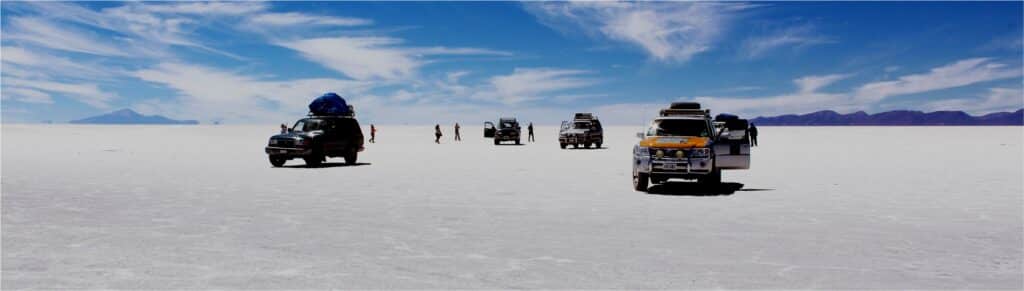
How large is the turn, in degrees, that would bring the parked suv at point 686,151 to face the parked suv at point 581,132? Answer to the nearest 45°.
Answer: approximately 180°

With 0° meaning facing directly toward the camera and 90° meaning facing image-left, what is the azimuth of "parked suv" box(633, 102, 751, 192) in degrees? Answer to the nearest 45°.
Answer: approximately 0°
